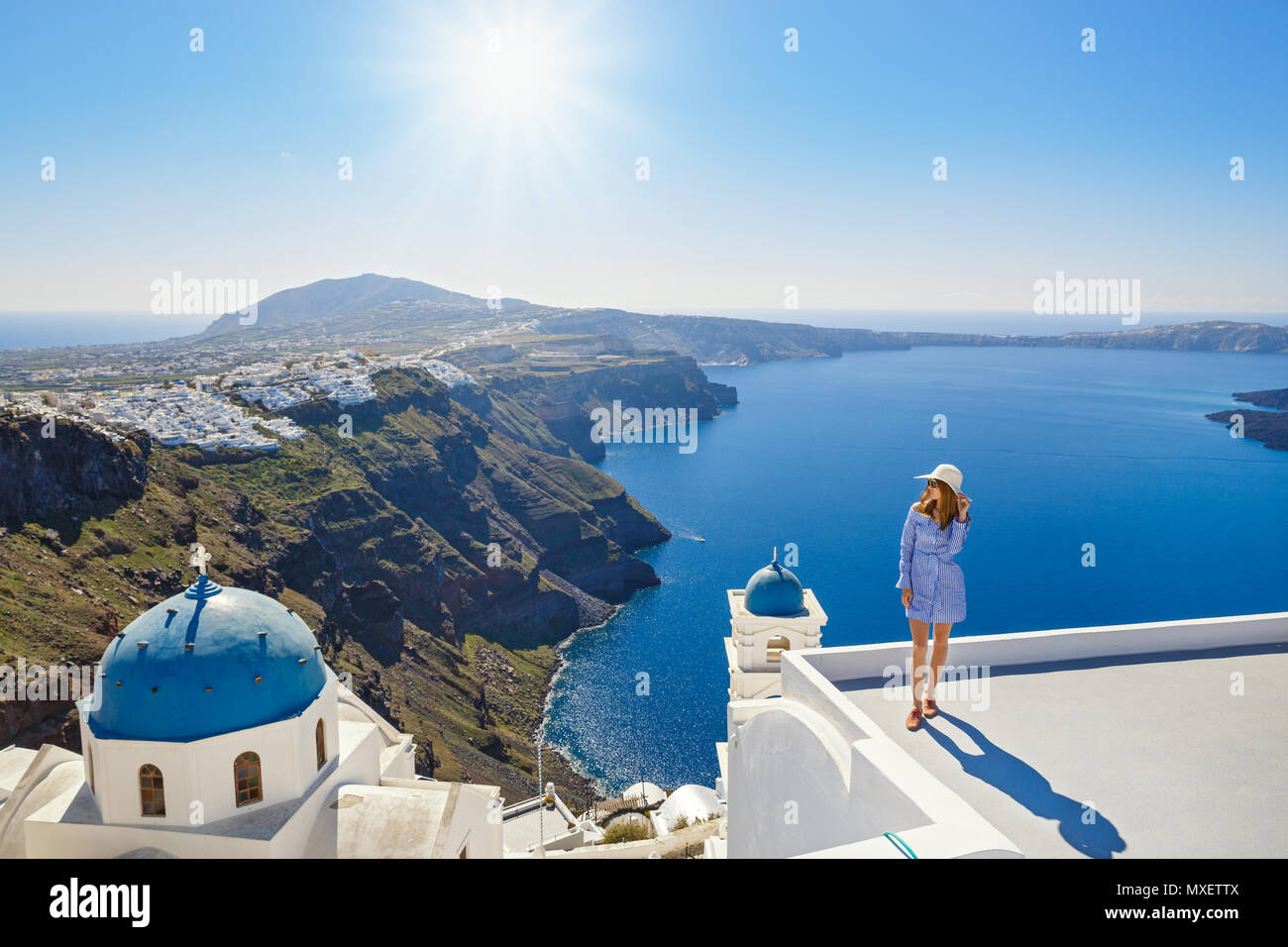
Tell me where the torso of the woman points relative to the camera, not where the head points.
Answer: toward the camera

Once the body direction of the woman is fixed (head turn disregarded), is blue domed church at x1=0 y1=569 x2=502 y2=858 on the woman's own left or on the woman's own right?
on the woman's own right
